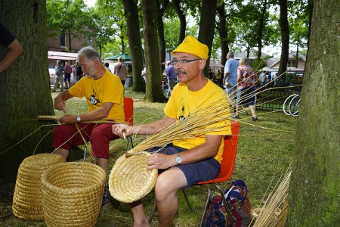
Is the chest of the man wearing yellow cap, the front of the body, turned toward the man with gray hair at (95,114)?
no

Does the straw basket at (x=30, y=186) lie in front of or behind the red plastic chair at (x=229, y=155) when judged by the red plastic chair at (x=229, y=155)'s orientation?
in front

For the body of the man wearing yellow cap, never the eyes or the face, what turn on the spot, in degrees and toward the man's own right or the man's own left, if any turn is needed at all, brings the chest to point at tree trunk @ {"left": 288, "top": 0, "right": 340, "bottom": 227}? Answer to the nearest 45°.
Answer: approximately 90° to the man's own left

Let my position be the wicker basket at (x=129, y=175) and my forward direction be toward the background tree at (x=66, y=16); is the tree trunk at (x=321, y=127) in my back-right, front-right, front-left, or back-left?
back-right

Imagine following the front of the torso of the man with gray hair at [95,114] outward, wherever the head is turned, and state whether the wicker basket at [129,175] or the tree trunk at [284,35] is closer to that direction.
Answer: the wicker basket

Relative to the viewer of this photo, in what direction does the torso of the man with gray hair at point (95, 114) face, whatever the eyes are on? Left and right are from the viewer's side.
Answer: facing the viewer and to the left of the viewer

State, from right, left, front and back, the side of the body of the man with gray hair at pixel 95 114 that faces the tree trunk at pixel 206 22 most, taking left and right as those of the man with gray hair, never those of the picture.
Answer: back

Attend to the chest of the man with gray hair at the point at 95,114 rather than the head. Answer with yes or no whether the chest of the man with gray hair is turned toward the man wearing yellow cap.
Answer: no

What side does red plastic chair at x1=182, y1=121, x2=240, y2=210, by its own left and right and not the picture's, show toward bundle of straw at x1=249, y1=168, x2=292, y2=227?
left

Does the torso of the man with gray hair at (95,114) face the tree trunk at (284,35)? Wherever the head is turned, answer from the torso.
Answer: no

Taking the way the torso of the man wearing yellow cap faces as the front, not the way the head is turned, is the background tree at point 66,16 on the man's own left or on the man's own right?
on the man's own right

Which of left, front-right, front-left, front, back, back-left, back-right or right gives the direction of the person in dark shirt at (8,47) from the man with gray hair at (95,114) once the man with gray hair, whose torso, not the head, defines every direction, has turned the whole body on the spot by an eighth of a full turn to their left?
right

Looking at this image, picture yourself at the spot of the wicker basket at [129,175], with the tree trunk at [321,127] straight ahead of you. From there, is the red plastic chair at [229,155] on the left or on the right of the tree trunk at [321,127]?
left

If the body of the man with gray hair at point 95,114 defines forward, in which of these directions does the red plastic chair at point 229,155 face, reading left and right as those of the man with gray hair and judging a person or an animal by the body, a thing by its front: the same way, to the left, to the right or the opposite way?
the same way

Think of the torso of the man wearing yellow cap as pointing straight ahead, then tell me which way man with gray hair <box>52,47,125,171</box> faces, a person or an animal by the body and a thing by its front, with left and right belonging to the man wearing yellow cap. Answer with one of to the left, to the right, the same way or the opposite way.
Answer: the same way

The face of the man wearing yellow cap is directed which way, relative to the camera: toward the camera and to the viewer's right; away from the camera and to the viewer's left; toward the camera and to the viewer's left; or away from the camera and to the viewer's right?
toward the camera and to the viewer's left

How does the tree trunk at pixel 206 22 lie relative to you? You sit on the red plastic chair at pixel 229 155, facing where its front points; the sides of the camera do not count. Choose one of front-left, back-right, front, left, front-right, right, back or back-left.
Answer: back-right

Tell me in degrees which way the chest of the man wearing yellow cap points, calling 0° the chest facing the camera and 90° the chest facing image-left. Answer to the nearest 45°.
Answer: approximately 45°

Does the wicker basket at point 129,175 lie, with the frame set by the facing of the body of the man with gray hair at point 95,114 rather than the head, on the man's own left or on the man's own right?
on the man's own left
